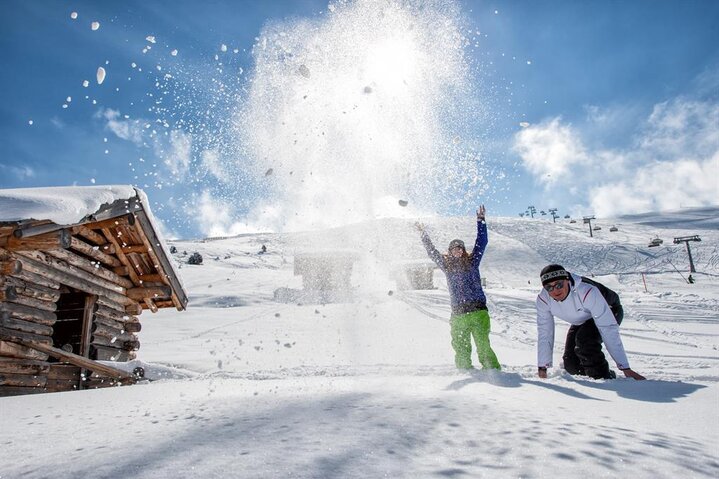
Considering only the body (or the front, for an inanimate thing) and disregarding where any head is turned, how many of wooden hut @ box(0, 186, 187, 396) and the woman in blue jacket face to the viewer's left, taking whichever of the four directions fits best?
0

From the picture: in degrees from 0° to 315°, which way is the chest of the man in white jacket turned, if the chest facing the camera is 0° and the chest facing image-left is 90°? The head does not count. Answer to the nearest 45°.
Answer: approximately 45°

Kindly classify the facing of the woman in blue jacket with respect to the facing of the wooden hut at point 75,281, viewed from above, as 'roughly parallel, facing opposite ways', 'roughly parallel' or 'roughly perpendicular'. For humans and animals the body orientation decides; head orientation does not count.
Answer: roughly perpendicular

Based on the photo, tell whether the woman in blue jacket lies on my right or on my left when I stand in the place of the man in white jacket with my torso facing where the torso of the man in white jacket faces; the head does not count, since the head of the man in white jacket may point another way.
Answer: on my right

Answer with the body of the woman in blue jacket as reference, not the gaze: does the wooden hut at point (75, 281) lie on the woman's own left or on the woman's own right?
on the woman's own right

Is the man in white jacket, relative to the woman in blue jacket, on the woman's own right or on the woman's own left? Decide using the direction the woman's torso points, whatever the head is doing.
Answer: on the woman's own left

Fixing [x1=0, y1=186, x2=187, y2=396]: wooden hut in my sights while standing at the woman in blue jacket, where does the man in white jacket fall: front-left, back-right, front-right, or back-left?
back-left

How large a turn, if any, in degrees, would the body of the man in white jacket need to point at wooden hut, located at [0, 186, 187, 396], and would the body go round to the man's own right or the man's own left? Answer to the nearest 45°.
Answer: approximately 45° to the man's own right

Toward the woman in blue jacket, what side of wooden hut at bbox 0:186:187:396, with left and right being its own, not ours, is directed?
front

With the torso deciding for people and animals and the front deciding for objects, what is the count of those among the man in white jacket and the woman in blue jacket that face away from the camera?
0
